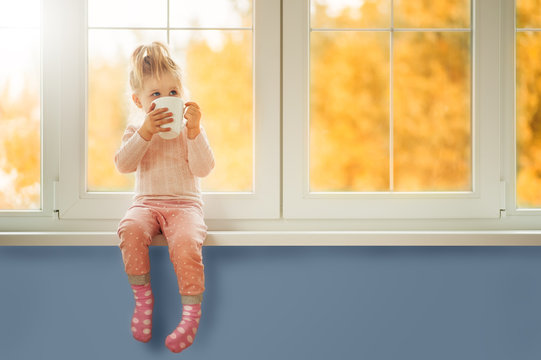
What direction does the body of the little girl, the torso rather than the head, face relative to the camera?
toward the camera

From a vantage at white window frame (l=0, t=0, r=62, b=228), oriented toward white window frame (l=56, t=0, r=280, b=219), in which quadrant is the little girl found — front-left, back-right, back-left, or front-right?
front-right

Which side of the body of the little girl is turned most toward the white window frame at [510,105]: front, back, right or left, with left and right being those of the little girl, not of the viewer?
left

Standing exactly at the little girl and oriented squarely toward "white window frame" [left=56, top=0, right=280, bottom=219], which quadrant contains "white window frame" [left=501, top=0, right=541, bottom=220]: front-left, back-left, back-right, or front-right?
front-right

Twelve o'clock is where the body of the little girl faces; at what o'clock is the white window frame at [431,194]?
The white window frame is roughly at 9 o'clock from the little girl.

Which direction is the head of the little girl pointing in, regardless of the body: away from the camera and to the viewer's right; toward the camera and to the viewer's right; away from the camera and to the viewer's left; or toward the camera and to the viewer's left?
toward the camera and to the viewer's right
